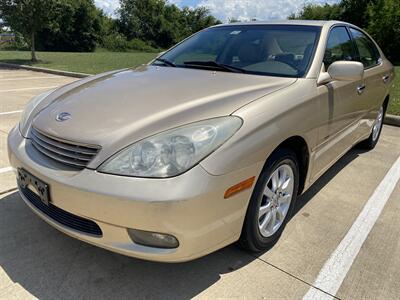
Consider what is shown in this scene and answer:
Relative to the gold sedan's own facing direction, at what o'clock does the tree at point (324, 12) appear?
The tree is roughly at 5 o'clock from the gold sedan.

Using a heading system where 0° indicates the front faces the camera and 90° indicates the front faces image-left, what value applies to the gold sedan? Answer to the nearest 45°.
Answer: approximately 45°

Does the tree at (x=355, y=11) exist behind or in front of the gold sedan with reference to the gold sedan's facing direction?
behind

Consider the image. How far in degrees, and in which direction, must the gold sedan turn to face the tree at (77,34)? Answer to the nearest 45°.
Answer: approximately 135° to its right

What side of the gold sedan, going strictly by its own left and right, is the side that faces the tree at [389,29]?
back

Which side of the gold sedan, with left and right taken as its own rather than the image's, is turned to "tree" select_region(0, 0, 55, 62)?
right
